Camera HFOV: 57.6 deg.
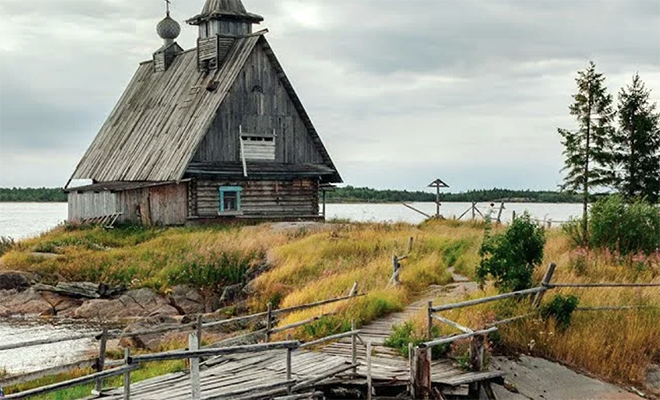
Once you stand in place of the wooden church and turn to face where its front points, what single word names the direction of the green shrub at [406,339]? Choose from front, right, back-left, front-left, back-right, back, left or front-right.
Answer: front-right

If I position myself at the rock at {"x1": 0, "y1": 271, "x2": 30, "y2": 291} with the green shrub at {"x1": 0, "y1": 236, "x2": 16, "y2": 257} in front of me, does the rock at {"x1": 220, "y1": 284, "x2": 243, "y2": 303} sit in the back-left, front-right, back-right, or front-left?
back-right

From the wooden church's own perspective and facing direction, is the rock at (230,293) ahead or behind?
ahead

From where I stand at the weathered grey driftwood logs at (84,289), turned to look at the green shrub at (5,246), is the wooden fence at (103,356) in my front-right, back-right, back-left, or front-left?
back-left

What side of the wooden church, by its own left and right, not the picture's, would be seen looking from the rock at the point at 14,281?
right

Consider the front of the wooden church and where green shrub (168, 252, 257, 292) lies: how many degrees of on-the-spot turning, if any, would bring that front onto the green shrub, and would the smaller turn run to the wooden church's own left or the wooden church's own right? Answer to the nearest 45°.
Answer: approximately 45° to the wooden church's own right

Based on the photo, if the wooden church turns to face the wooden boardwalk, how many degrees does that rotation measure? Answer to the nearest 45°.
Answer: approximately 45° to its right

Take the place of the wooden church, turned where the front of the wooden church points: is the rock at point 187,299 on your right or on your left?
on your right

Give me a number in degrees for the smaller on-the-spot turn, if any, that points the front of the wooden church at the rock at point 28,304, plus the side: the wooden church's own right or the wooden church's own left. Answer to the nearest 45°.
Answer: approximately 90° to the wooden church's own right

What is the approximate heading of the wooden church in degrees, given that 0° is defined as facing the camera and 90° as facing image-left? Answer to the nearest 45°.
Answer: approximately 315°

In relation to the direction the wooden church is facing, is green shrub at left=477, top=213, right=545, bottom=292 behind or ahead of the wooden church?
ahead
